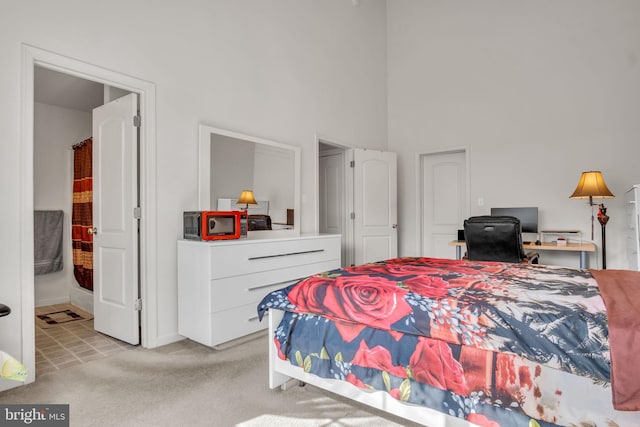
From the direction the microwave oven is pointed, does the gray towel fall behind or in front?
behind

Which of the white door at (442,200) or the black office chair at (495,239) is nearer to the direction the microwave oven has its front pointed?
the black office chair

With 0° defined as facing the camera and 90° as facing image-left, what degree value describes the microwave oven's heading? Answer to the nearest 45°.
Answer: approximately 315°

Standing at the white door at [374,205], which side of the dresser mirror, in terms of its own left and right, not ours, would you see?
left

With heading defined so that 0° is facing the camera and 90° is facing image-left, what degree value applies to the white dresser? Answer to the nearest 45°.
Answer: approximately 315°

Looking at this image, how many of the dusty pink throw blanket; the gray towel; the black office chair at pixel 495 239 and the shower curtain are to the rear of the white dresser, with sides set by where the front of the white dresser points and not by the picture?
2

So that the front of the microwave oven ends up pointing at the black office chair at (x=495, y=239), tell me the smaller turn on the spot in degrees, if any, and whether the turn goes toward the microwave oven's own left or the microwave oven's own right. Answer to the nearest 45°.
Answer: approximately 45° to the microwave oven's own left

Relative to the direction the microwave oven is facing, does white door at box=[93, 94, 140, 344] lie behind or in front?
behind

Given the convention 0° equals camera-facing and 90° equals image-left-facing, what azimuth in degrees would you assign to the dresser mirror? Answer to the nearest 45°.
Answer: approximately 315°
